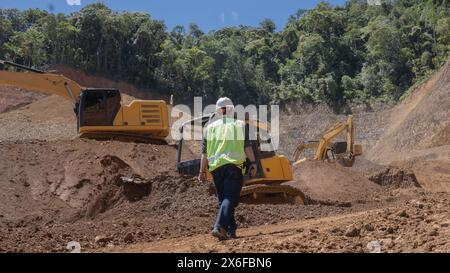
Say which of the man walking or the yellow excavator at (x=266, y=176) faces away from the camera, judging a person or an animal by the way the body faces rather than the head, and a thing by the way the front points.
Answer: the man walking

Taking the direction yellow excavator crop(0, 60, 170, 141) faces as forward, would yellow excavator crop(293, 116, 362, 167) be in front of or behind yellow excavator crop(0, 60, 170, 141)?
behind

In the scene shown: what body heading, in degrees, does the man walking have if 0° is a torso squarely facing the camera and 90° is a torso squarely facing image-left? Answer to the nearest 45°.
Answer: approximately 180°

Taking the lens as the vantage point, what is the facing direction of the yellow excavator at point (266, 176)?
facing to the left of the viewer

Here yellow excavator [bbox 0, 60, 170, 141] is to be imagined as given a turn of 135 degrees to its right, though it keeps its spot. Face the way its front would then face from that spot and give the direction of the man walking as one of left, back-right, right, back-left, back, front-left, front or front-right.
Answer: back-right

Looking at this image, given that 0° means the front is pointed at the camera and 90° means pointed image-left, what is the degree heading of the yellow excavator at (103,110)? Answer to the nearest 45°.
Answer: approximately 90°

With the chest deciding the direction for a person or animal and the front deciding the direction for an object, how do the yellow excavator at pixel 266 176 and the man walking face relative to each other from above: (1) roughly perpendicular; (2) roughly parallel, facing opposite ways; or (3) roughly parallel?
roughly perpendicular
